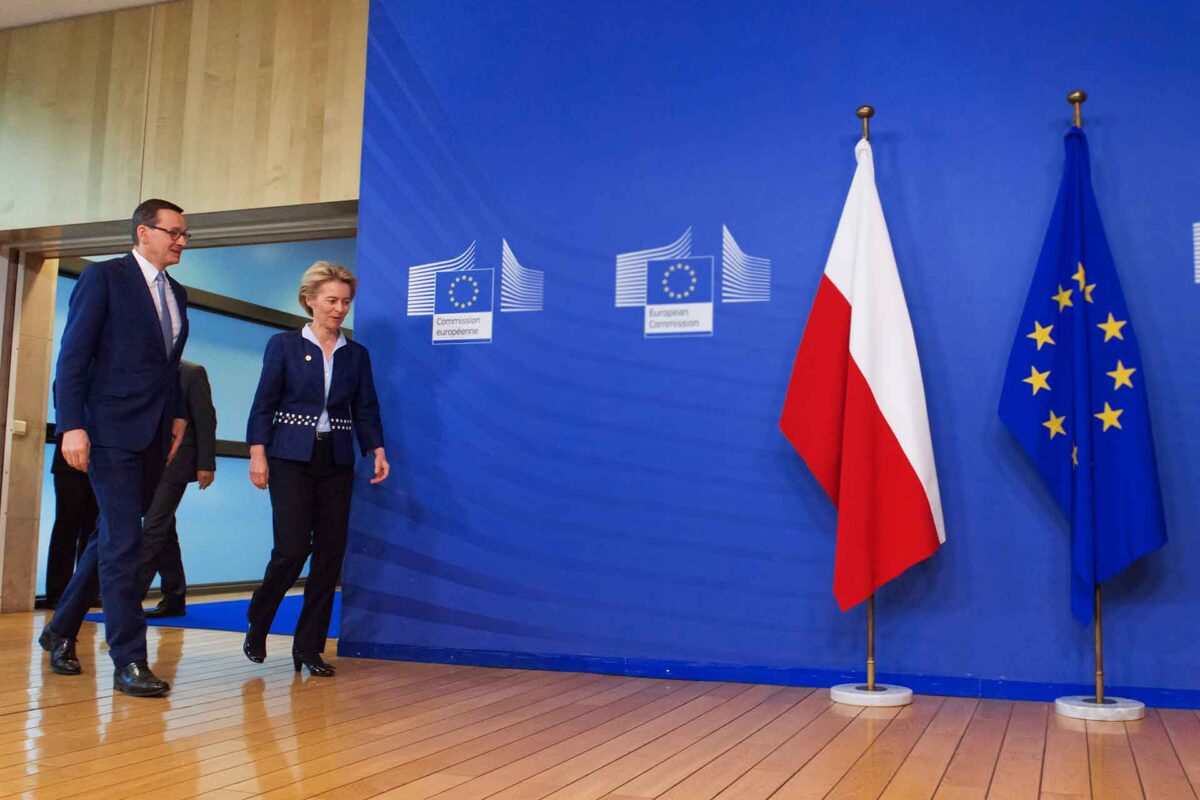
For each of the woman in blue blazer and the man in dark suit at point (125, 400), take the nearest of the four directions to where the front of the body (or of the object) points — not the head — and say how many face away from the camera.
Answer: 0

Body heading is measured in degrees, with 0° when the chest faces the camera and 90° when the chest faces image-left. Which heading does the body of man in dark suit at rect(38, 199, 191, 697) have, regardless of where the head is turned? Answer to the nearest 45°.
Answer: approximately 315°

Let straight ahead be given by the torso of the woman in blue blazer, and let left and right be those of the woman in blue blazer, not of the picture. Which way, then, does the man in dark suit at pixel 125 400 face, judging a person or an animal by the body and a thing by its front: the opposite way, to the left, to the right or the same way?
the same way

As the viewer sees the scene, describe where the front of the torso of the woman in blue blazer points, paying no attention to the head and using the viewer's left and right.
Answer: facing the viewer and to the right of the viewer

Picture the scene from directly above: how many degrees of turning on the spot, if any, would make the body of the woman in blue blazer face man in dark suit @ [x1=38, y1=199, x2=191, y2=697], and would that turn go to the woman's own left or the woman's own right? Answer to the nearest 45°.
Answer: approximately 90° to the woman's own right

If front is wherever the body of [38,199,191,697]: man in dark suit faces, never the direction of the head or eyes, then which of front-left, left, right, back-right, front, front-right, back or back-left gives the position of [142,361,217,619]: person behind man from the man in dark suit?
back-left

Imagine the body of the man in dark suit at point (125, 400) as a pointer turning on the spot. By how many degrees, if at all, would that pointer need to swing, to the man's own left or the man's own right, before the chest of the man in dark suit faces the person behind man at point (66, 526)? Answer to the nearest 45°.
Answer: approximately 135° to the man's own left

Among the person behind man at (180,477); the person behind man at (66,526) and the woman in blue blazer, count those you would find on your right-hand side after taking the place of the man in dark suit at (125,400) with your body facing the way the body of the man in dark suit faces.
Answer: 0

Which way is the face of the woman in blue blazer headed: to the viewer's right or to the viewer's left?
to the viewer's right

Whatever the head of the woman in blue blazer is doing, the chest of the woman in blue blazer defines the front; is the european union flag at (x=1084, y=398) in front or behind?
in front

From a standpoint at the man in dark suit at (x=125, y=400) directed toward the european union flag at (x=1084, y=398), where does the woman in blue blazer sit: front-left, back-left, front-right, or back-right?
front-left

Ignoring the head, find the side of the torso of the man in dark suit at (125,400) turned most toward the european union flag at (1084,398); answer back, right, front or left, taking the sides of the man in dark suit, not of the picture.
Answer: front

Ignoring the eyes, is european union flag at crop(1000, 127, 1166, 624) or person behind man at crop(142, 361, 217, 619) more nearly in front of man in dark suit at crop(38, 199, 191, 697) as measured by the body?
the european union flag

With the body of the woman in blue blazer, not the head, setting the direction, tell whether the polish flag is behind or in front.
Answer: in front
